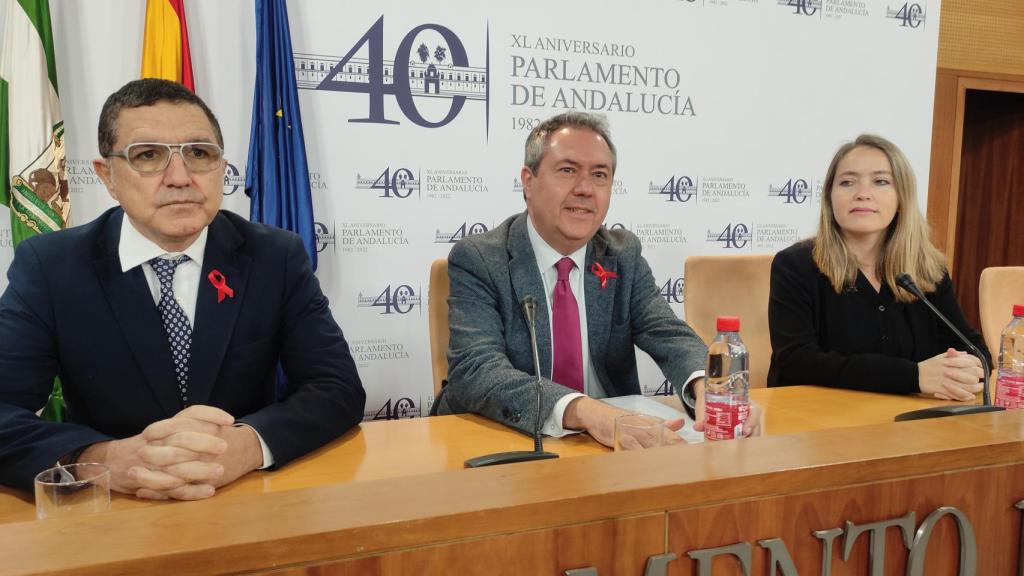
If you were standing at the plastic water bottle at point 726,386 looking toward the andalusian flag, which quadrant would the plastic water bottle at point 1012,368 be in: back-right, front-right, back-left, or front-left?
back-right

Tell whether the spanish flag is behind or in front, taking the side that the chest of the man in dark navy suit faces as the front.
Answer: behind

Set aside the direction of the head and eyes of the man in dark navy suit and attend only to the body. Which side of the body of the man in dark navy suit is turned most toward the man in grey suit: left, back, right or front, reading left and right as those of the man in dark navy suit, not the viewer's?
left

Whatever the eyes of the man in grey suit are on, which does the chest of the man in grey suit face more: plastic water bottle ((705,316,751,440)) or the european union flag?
the plastic water bottle

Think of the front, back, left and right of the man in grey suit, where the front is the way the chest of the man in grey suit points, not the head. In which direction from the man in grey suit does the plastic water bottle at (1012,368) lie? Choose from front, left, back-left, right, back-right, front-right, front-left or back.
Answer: front-left

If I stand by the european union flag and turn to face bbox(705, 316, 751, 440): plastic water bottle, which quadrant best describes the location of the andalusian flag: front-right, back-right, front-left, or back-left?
back-right

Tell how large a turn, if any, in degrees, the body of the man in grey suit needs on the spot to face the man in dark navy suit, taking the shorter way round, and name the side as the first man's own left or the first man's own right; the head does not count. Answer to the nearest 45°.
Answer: approximately 90° to the first man's own right

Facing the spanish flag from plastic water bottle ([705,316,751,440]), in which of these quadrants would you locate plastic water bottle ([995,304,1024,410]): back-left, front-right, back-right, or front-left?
back-right
